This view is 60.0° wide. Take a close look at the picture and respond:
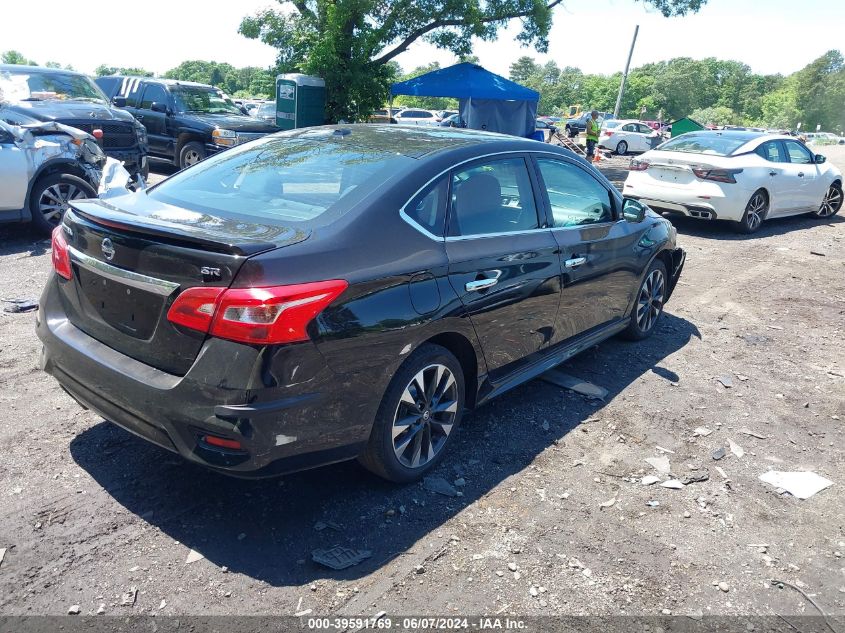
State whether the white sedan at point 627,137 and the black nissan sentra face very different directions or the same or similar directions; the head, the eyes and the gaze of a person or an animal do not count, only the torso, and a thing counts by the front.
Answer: same or similar directions

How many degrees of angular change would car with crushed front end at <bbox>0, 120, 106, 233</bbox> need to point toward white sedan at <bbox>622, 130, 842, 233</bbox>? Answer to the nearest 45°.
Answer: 0° — it already faces it

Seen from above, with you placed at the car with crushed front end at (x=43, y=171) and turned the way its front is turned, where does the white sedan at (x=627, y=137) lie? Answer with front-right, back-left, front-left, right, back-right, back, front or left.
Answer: front-left

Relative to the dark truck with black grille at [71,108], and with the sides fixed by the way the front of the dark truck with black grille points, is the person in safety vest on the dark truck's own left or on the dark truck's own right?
on the dark truck's own left

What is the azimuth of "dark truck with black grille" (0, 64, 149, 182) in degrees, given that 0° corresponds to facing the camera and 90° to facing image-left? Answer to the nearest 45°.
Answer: approximately 315°

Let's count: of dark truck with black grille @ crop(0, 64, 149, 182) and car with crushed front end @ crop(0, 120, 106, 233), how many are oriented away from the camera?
0

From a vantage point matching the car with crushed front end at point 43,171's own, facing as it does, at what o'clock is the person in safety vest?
The person in safety vest is roughly at 11 o'clock from the car with crushed front end.

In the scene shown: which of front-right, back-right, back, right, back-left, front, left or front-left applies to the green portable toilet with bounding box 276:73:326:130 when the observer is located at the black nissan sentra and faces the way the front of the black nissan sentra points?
front-left

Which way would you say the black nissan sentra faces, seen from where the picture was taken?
facing away from the viewer and to the right of the viewer

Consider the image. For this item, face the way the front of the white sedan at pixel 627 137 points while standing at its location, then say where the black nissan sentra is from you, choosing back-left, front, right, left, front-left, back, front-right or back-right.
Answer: back-right

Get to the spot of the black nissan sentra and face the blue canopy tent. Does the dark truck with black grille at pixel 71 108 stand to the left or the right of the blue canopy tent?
left

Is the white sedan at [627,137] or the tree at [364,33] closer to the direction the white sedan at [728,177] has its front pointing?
the white sedan

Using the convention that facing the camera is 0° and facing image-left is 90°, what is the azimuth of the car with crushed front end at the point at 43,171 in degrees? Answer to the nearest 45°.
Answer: approximately 270°

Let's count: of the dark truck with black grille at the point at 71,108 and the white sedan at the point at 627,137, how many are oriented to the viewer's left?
0

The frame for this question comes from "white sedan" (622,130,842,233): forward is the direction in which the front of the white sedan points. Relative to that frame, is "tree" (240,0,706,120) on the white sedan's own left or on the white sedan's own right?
on the white sedan's own left

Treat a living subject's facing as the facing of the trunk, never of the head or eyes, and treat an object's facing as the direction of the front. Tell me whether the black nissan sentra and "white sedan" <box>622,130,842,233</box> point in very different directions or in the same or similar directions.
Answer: same or similar directions

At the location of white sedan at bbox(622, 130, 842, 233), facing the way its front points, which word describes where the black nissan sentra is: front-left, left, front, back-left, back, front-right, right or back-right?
back-right
